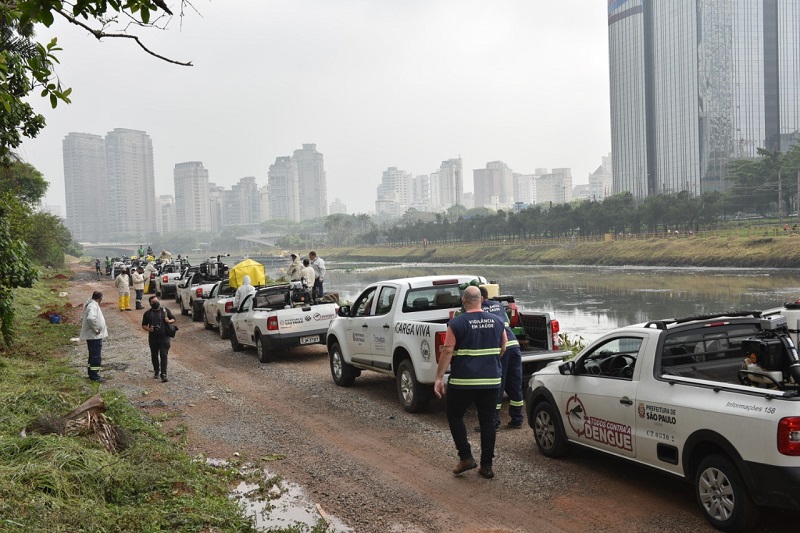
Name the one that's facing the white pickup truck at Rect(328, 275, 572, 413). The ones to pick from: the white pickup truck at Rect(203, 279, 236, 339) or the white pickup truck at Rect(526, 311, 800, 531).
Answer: the white pickup truck at Rect(526, 311, 800, 531)

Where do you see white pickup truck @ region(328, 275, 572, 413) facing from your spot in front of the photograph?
facing away from the viewer and to the left of the viewer

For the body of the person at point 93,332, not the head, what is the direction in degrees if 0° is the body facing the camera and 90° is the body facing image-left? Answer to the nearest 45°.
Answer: approximately 270°

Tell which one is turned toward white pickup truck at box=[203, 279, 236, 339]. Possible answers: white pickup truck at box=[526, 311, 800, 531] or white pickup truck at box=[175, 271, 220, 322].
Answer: white pickup truck at box=[526, 311, 800, 531]

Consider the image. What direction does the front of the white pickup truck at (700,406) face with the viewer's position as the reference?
facing away from the viewer and to the left of the viewer

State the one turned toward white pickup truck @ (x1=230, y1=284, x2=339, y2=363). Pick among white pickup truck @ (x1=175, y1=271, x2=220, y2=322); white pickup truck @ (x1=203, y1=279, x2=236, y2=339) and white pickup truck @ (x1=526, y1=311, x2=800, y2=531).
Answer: white pickup truck @ (x1=526, y1=311, x2=800, y2=531)

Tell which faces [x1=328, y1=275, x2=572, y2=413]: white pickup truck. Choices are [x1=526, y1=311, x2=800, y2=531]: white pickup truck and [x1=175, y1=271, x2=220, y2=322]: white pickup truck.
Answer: [x1=526, y1=311, x2=800, y2=531]: white pickup truck

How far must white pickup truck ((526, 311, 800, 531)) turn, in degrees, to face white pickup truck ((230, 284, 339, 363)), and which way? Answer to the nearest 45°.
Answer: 0° — it already faces it

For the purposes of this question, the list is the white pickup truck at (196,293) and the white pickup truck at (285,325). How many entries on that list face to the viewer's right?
0

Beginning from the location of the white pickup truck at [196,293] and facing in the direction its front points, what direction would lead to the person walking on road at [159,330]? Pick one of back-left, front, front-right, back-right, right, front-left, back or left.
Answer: back-left

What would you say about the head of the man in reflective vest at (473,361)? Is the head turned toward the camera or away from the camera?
away from the camera
